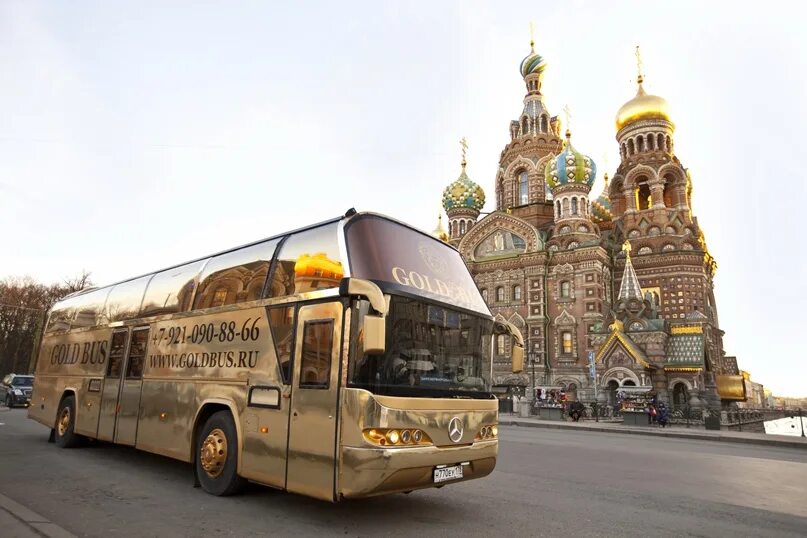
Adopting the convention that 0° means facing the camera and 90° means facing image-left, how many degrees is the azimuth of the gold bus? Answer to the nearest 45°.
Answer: approximately 315°

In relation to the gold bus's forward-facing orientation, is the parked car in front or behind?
behind

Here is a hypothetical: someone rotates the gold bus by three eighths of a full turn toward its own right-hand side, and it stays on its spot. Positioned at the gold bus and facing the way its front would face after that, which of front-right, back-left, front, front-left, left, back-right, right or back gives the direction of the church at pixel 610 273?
back-right
